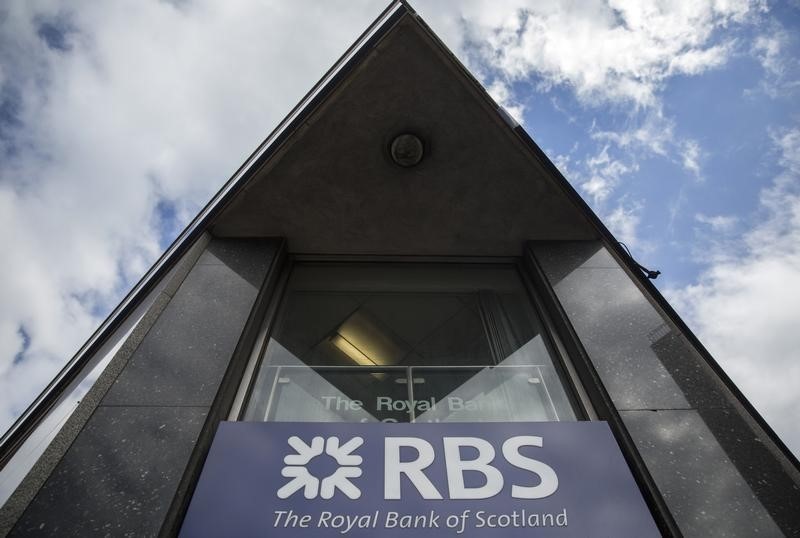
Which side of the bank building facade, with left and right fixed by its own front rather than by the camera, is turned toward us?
front
